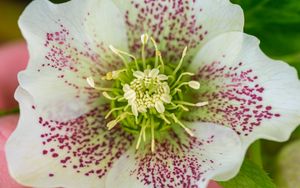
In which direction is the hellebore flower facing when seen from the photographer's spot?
facing the viewer
